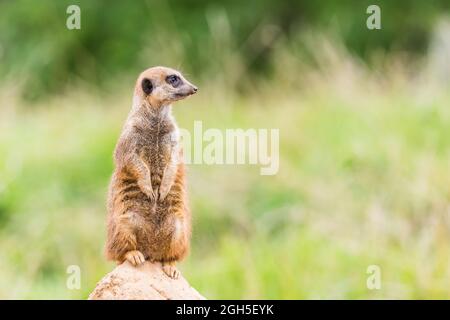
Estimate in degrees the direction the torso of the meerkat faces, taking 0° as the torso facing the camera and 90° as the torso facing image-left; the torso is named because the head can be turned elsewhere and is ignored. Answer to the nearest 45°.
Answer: approximately 315°
